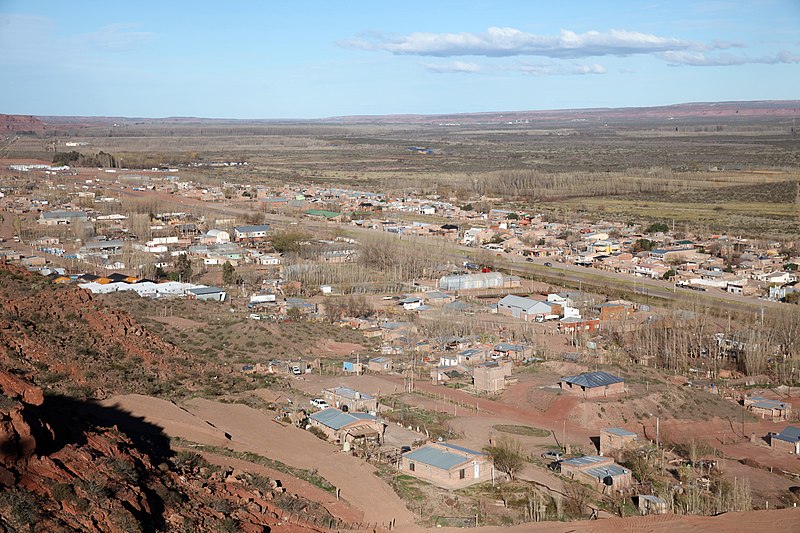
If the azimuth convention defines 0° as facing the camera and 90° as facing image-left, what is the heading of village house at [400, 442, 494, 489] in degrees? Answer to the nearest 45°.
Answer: approximately 315°

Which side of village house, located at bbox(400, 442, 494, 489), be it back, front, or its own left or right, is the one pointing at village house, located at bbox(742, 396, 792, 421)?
left

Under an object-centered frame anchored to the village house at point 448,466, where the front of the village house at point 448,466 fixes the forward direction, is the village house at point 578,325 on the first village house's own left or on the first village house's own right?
on the first village house's own left

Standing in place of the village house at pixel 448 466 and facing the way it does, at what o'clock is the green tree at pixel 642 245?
The green tree is roughly at 8 o'clock from the village house.

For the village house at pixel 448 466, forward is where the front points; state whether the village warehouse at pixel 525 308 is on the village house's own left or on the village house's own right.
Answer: on the village house's own left

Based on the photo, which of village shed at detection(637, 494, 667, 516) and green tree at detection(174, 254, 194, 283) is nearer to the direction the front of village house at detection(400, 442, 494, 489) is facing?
the village shed

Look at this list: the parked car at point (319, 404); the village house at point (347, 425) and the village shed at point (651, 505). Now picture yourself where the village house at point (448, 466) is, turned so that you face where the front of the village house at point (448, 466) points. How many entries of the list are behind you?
2

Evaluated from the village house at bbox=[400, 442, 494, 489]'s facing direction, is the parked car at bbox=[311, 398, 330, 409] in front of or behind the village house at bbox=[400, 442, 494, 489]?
behind

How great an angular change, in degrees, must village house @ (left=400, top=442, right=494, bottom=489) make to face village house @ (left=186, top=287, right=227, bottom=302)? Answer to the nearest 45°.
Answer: approximately 180°

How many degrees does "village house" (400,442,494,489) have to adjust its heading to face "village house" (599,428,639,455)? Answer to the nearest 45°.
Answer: approximately 90° to its left

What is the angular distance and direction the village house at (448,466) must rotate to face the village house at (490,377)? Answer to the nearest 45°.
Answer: approximately 135° to its left

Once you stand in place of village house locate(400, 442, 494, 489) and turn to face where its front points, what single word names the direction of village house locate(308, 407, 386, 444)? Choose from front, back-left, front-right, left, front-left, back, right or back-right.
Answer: back

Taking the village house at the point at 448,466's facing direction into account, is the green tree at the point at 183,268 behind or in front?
behind

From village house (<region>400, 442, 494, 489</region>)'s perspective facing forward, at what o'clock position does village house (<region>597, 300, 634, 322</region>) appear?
village house (<region>597, 300, 634, 322</region>) is roughly at 8 o'clock from village house (<region>400, 442, 494, 489</region>).
